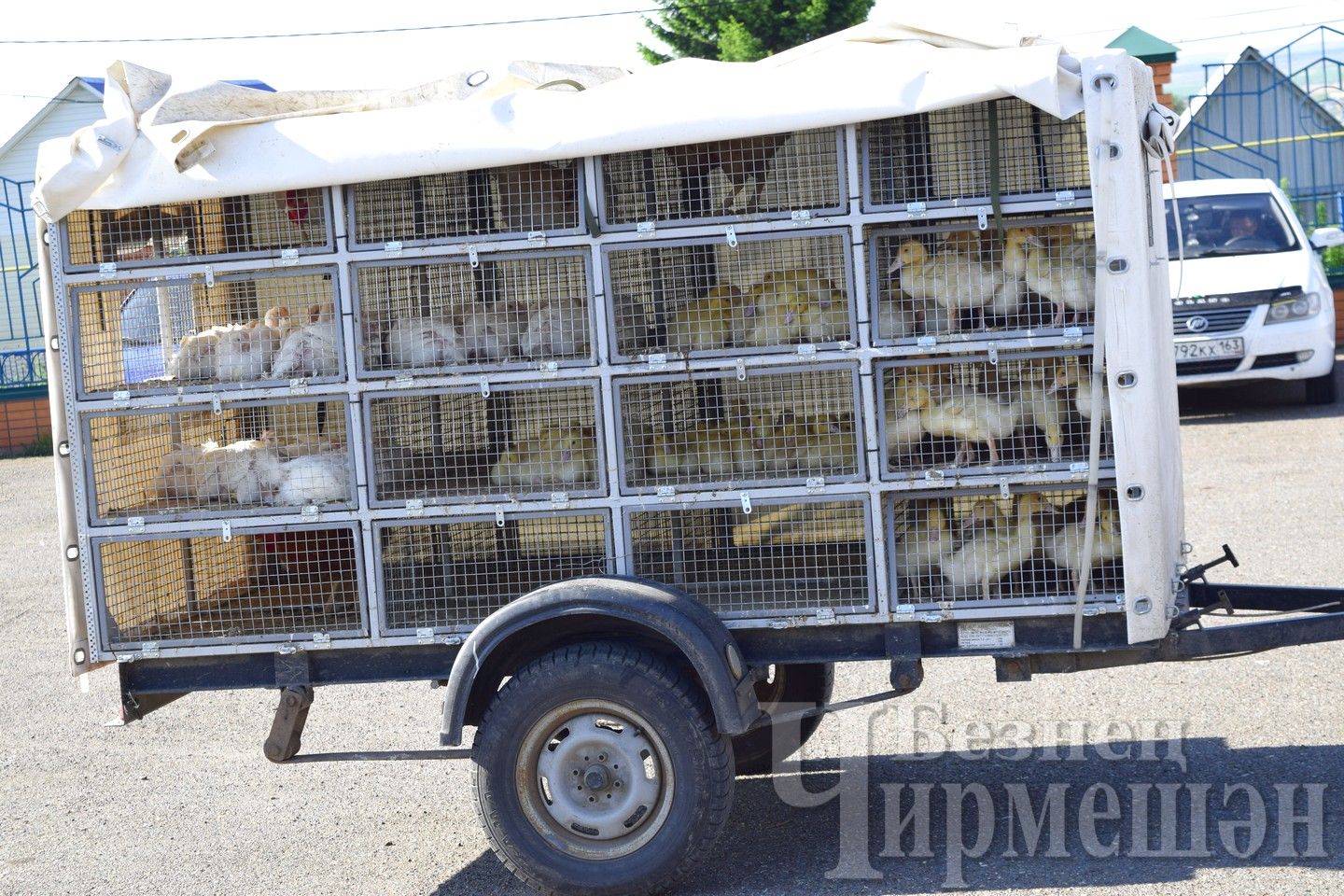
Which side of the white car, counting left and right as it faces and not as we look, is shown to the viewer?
front

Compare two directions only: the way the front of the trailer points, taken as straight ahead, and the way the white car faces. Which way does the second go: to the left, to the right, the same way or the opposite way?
to the right

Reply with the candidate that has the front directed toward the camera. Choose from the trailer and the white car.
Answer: the white car

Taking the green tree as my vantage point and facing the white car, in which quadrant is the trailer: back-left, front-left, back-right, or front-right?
front-right

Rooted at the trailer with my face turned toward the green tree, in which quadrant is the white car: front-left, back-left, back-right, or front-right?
front-right

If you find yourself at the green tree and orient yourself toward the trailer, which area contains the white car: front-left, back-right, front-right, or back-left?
front-left

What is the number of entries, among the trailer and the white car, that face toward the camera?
1

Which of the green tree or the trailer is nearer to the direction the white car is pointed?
the trailer

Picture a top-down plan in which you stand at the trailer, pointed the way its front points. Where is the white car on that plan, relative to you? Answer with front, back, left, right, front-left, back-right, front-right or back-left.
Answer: front-left

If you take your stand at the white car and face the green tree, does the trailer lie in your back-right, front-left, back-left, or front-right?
back-left

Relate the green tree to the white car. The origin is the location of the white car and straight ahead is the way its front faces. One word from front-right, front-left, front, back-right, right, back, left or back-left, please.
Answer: back-right

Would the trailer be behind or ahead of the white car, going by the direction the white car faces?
ahead

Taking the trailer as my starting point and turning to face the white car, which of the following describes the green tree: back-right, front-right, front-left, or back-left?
front-left

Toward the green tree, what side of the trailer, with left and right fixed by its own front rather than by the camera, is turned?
left

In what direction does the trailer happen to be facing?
to the viewer's right
